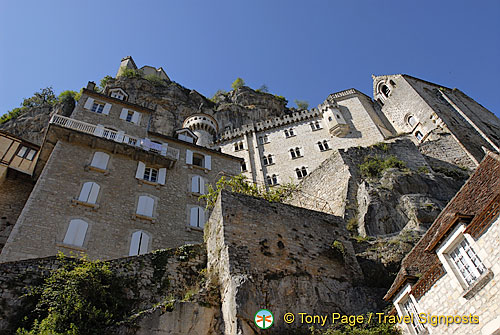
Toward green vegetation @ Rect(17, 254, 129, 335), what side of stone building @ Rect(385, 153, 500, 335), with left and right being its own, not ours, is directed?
front

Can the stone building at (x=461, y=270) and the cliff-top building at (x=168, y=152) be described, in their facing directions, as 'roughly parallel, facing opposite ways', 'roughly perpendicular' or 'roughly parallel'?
roughly perpendicular

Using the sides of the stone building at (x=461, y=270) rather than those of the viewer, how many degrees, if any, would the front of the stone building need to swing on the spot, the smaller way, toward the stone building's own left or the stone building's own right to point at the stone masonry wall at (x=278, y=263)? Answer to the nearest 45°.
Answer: approximately 45° to the stone building's own right

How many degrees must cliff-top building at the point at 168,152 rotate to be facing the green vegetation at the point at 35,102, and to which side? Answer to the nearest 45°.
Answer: approximately 90° to its right

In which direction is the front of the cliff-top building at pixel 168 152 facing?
toward the camera

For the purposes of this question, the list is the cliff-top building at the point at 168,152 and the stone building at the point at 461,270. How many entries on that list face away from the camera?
0

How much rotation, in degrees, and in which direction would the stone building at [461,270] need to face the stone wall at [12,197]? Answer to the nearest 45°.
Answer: approximately 45° to its right
